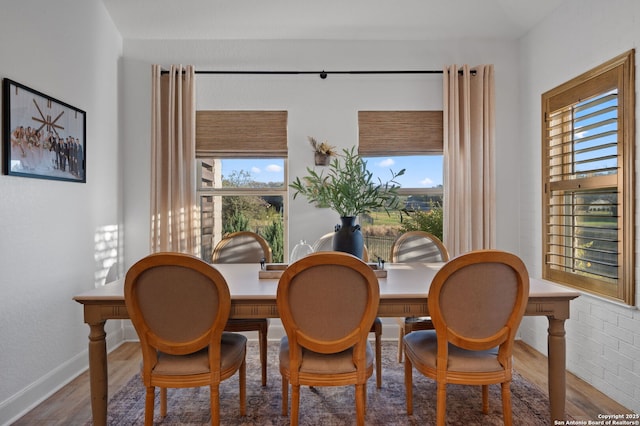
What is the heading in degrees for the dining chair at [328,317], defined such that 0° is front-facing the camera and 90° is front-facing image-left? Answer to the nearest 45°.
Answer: approximately 180°

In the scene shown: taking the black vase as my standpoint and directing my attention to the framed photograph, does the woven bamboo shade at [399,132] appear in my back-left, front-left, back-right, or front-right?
back-right

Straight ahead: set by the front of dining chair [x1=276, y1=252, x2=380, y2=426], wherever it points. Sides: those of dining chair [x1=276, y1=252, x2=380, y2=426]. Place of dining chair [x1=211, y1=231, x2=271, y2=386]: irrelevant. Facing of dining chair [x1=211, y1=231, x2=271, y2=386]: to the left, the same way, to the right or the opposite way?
the opposite way

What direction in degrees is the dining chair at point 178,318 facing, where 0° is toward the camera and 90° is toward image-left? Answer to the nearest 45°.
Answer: approximately 225°

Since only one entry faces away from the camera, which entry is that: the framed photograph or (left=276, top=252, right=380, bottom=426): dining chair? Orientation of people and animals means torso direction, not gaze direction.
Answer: the dining chair

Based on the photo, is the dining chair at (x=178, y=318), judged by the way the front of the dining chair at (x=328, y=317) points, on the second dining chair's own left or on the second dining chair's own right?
on the second dining chair's own left

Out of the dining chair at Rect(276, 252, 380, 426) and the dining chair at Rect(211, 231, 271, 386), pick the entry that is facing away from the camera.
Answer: the dining chair at Rect(276, 252, 380, 426)

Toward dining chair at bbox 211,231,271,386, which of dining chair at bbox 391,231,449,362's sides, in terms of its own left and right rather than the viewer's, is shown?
right

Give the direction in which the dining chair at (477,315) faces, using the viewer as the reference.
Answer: facing away from the viewer and to the left of the viewer

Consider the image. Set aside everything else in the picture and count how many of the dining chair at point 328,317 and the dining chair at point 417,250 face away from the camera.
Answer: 1
